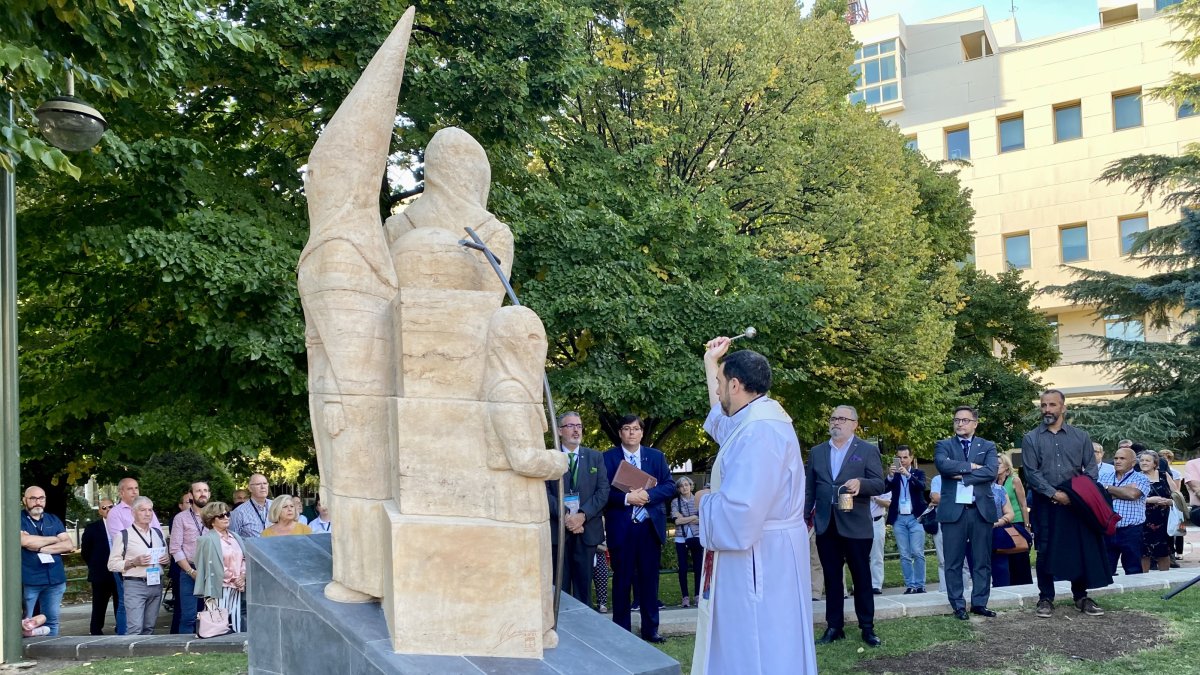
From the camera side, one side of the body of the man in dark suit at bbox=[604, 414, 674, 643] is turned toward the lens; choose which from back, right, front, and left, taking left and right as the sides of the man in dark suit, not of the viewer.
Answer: front

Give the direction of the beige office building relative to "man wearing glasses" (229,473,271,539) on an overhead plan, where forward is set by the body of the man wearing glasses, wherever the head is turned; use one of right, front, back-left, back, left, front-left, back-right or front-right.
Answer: left

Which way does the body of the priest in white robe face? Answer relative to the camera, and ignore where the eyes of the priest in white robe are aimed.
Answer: to the viewer's left

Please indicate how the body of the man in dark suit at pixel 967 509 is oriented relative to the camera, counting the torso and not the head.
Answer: toward the camera

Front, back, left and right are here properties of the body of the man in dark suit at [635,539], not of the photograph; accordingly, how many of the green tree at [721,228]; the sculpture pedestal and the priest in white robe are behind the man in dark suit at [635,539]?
1

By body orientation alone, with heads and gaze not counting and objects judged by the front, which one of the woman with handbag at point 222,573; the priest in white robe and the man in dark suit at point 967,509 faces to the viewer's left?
the priest in white robe

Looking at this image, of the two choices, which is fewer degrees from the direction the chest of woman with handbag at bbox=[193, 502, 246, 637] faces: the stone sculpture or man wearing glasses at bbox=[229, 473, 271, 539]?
the stone sculpture

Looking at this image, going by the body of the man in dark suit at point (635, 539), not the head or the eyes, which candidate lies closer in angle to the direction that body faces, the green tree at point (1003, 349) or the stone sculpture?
the stone sculpture

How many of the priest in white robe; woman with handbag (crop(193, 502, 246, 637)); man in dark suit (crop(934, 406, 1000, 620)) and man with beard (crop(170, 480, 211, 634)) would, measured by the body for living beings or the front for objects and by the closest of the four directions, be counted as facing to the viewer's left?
1

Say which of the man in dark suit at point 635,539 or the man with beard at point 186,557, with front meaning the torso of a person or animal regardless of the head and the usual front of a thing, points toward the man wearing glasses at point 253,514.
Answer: the man with beard

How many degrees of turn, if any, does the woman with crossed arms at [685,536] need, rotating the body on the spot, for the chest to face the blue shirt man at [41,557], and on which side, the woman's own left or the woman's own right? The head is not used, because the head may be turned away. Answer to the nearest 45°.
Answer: approximately 45° to the woman's own right

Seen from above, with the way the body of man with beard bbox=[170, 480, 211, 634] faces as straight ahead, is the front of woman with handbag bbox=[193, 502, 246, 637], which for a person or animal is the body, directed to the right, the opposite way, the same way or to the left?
the same way

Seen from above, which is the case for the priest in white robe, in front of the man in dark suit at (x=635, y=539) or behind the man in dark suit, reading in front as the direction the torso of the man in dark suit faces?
in front

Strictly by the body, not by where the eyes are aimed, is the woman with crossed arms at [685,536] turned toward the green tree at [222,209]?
no

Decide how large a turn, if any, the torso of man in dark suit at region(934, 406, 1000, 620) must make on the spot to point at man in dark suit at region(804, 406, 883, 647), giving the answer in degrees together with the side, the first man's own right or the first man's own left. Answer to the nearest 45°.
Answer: approximately 45° to the first man's own right

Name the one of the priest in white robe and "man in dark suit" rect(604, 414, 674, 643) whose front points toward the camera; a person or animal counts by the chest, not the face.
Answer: the man in dark suit

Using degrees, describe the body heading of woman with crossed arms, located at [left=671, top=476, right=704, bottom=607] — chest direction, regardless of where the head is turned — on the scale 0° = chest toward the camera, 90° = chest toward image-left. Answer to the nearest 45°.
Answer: approximately 0°

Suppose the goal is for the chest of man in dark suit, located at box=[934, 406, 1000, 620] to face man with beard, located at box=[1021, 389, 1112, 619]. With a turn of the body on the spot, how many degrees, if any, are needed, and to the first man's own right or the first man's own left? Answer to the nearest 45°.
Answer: approximately 90° to the first man's own left

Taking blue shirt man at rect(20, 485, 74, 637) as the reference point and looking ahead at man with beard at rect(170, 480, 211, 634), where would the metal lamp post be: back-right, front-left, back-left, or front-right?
back-right

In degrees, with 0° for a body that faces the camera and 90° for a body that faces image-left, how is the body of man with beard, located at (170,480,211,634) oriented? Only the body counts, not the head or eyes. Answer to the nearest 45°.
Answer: approximately 315°
